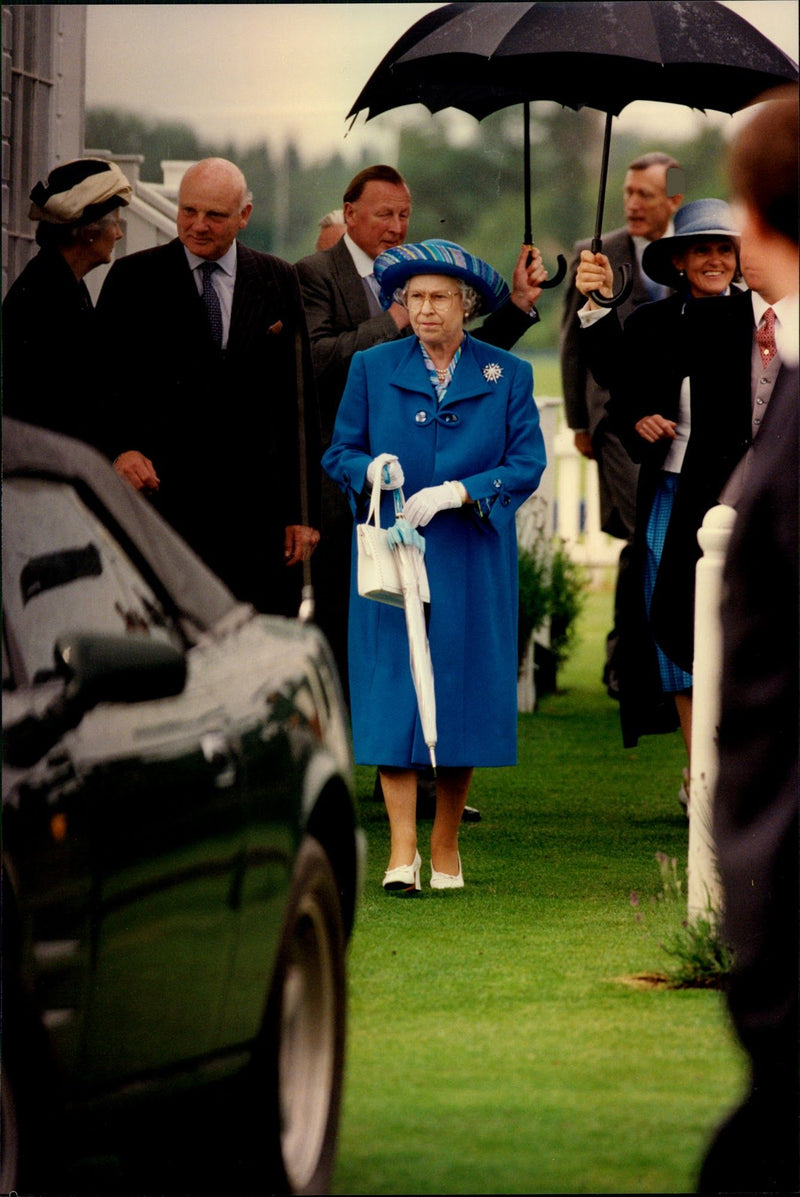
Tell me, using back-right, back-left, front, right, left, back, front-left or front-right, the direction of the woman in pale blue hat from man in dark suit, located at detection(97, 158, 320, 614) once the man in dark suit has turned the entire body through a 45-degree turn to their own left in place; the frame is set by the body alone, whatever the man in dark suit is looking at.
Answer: left

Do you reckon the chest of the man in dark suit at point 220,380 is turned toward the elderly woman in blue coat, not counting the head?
no

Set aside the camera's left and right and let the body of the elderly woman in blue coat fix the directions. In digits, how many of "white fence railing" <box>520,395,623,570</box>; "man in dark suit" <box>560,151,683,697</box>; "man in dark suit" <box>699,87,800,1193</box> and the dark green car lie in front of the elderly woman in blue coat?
2

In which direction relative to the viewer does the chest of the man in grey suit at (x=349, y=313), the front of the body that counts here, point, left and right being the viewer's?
facing the viewer and to the right of the viewer

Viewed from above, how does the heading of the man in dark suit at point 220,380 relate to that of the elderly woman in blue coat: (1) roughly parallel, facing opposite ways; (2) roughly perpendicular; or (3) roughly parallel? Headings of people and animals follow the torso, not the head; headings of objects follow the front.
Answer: roughly parallel

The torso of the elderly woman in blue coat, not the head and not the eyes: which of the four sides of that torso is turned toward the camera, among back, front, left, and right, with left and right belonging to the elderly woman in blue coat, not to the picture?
front

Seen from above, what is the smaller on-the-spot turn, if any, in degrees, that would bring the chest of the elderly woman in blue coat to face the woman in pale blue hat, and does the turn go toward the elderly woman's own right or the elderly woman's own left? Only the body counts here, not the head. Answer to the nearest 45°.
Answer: approximately 135° to the elderly woman's own left

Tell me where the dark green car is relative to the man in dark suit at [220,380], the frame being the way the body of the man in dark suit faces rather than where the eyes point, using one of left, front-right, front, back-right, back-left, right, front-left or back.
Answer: front

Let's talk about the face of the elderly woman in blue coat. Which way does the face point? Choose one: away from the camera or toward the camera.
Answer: toward the camera

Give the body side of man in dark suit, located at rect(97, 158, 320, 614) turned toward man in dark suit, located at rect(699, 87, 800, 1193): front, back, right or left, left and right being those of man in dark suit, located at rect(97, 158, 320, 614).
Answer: front

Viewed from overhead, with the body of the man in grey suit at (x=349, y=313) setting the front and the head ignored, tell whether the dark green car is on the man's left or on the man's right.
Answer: on the man's right

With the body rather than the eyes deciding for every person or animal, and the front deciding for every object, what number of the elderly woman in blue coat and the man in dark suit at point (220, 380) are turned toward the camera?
2

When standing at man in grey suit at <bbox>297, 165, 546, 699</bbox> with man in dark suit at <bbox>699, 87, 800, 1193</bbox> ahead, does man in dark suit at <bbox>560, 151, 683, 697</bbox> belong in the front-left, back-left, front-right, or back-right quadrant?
back-left

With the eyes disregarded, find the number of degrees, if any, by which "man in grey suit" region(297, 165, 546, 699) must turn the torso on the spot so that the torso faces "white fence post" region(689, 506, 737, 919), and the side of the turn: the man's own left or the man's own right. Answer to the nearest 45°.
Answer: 0° — they already face it

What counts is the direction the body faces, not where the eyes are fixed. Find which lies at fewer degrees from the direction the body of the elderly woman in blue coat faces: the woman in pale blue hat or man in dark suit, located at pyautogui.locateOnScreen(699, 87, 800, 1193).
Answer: the man in dark suit

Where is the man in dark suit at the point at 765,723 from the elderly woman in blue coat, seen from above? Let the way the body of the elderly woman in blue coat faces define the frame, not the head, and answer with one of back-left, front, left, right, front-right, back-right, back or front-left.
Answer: front

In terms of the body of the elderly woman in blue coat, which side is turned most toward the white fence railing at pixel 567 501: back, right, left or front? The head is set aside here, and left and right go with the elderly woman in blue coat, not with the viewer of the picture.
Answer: back

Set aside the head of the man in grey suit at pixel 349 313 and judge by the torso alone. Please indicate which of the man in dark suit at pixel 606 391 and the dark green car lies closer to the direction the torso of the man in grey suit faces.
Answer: the dark green car
